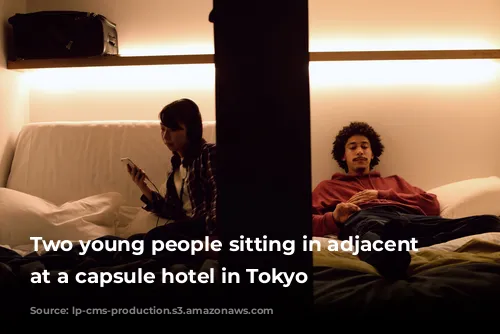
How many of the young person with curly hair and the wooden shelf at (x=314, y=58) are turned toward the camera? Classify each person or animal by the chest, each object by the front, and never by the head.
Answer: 2

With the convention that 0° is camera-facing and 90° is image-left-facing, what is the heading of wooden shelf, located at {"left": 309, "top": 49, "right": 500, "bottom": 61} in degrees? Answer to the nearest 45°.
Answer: approximately 0°

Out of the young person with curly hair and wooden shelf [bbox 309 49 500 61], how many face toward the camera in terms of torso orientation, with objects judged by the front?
2

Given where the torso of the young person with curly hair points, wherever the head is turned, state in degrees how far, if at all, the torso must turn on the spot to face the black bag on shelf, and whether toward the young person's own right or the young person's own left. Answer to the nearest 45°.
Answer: approximately 90° to the young person's own right
